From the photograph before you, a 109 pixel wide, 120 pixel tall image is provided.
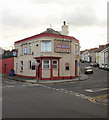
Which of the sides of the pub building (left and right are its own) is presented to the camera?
front
